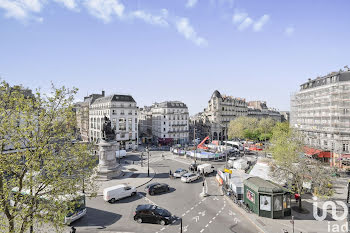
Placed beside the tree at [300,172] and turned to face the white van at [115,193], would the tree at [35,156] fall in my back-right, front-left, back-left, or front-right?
front-left

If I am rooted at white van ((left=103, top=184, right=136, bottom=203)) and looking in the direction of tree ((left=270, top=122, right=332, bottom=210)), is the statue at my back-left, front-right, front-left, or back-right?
back-left

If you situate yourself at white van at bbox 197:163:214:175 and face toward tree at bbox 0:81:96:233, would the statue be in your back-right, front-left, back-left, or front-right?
front-right

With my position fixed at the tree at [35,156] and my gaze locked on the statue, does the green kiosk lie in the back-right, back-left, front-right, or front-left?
front-right

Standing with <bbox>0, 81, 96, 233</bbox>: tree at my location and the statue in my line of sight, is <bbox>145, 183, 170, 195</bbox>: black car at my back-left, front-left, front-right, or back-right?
front-right
